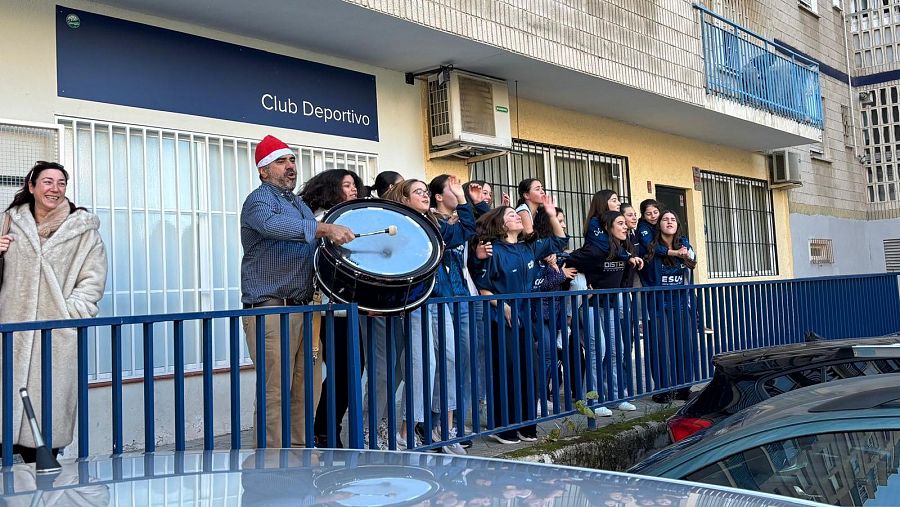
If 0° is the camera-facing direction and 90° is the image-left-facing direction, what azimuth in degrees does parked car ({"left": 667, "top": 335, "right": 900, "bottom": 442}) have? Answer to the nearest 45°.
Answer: approximately 225°

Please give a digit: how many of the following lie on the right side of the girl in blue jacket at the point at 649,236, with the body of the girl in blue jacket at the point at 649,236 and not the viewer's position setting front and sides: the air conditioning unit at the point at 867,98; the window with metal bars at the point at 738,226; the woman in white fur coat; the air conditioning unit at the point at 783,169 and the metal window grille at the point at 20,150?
2

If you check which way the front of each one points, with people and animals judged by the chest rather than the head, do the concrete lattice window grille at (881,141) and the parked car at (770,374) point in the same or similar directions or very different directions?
very different directions

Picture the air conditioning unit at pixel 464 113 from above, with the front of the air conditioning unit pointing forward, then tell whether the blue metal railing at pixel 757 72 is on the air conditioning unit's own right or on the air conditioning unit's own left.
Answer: on the air conditioning unit's own left

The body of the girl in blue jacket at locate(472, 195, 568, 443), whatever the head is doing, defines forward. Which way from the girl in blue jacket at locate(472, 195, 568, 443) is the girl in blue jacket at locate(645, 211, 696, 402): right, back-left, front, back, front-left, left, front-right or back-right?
left

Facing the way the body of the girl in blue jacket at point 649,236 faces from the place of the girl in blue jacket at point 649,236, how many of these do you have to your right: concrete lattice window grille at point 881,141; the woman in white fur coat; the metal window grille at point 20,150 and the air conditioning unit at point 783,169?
2
